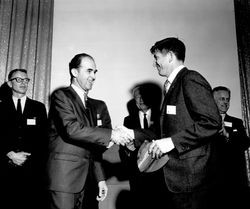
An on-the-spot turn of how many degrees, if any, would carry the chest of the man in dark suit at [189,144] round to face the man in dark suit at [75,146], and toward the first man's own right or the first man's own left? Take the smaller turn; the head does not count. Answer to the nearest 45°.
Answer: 0° — they already face them

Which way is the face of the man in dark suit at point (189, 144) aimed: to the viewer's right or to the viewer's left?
to the viewer's left

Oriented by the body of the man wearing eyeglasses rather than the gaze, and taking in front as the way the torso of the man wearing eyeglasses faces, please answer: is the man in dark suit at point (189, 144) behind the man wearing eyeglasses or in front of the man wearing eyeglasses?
in front

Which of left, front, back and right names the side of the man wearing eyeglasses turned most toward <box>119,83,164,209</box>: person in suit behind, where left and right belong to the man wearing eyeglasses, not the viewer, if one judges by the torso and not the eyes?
left

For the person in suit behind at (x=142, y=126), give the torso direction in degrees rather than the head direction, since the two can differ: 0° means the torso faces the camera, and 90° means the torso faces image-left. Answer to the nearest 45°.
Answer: approximately 0°

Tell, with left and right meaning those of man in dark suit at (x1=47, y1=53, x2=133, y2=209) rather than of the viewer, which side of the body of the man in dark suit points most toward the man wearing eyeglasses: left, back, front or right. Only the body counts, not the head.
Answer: back

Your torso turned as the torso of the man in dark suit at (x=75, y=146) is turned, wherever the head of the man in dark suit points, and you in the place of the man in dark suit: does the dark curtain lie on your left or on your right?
on your left

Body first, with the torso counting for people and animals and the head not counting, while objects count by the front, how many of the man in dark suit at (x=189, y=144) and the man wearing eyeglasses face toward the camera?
1

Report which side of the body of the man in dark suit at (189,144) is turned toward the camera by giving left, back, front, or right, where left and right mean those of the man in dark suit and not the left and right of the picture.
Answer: left
